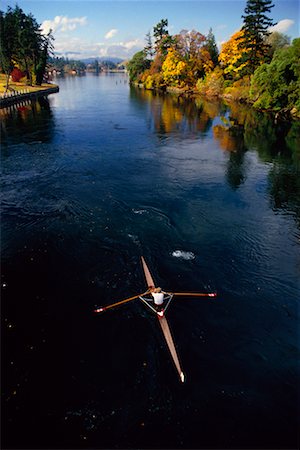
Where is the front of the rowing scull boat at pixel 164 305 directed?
toward the camera
